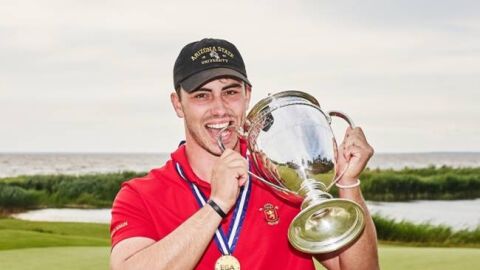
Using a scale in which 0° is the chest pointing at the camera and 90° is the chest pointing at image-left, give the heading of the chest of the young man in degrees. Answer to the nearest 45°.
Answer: approximately 0°
